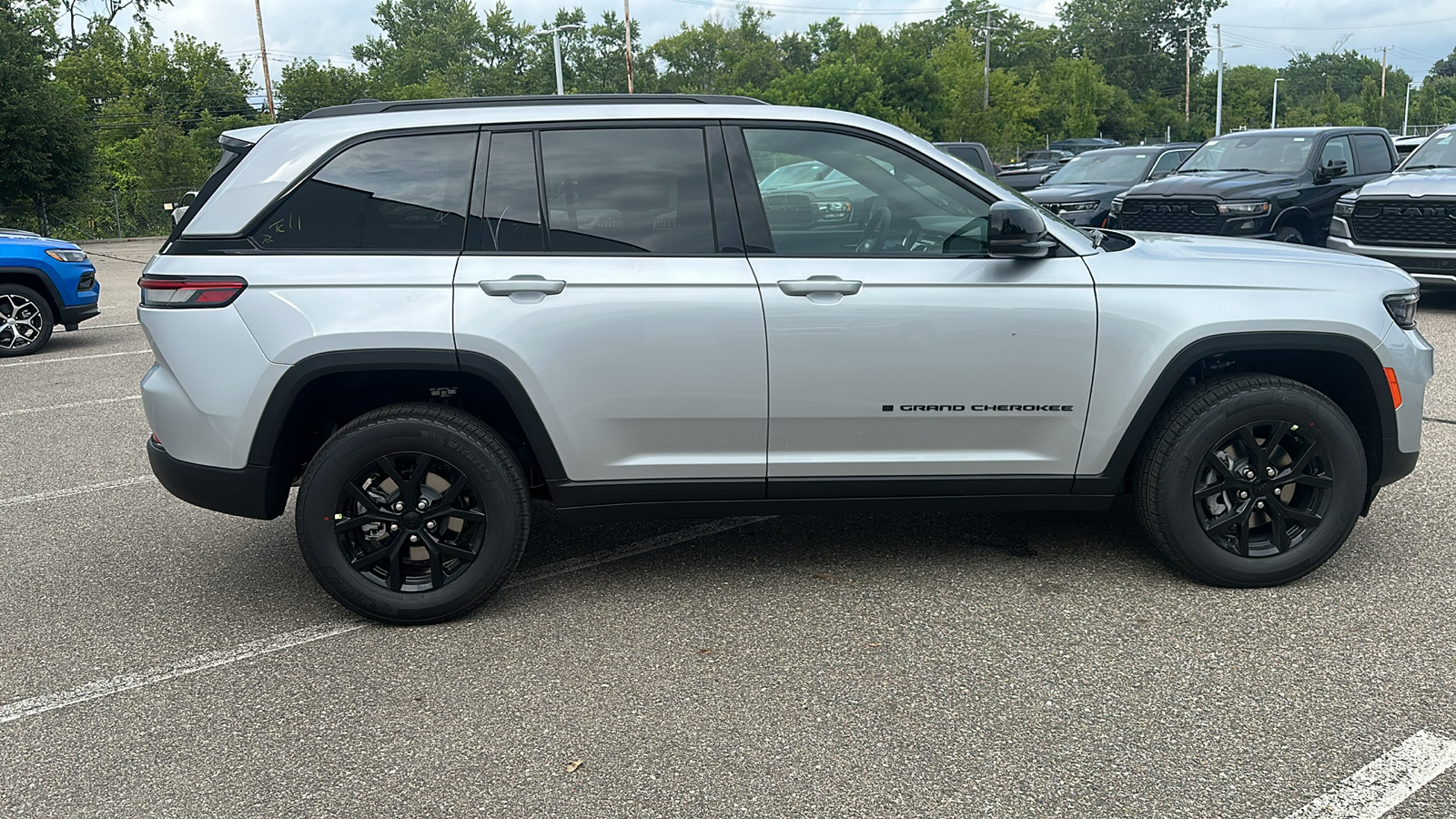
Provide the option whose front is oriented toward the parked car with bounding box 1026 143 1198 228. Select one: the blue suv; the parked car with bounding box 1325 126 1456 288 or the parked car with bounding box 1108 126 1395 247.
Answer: the blue suv

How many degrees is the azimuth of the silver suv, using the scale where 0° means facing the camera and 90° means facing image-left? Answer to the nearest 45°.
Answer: approximately 270°

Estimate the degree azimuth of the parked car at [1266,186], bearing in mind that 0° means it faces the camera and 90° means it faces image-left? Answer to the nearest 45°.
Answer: approximately 45°

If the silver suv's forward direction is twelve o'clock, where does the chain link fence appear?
The chain link fence is roughly at 8 o'clock from the silver suv.

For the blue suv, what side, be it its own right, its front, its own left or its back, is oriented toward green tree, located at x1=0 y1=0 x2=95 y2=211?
left

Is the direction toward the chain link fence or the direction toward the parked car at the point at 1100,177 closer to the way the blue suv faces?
the parked car

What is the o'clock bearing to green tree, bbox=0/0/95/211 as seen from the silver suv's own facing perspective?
The green tree is roughly at 8 o'clock from the silver suv.

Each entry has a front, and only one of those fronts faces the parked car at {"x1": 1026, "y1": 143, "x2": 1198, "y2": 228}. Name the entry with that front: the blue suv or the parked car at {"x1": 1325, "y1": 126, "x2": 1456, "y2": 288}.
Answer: the blue suv

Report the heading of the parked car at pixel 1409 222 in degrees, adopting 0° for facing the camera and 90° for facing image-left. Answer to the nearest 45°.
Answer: approximately 45°

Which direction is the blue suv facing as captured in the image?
to the viewer's right
